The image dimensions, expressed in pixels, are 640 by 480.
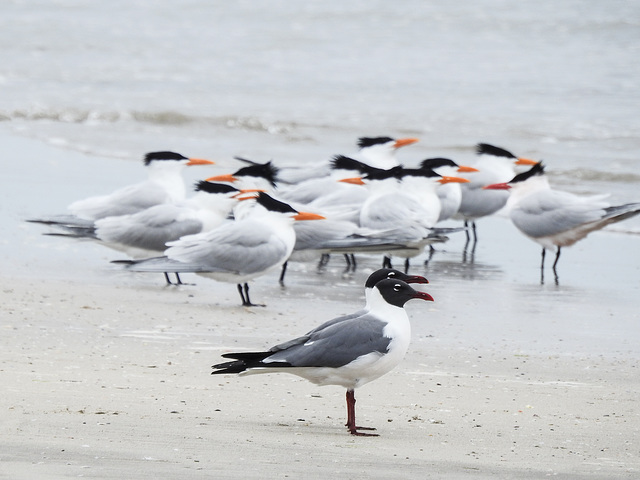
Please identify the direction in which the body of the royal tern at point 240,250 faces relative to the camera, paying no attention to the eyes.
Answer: to the viewer's right

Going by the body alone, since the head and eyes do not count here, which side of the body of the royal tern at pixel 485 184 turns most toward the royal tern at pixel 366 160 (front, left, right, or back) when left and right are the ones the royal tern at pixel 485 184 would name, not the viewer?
back

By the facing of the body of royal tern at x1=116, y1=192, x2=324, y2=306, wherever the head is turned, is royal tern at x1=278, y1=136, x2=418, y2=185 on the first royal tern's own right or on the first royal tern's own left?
on the first royal tern's own left

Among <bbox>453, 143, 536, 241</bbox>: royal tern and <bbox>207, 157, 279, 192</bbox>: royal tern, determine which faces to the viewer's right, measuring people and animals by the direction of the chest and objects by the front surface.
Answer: <bbox>453, 143, 536, 241</bbox>: royal tern

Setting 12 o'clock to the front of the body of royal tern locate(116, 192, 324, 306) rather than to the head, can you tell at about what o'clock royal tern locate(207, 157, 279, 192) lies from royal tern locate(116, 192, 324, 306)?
royal tern locate(207, 157, 279, 192) is roughly at 9 o'clock from royal tern locate(116, 192, 324, 306).

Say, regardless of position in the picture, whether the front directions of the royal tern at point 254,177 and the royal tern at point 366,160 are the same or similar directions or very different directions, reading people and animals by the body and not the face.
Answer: very different directions

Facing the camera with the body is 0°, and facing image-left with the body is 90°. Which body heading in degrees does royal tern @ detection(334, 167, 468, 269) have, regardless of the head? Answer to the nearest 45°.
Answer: approximately 270°

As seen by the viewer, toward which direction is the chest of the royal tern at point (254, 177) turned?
to the viewer's left

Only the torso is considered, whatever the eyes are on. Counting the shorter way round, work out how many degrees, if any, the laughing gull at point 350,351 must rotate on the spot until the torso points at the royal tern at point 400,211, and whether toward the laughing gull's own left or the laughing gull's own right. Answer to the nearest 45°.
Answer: approximately 90° to the laughing gull's own left

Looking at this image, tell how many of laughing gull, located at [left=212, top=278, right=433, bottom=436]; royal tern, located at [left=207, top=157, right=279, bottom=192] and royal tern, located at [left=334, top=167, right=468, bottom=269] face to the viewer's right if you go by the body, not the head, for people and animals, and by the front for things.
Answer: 2

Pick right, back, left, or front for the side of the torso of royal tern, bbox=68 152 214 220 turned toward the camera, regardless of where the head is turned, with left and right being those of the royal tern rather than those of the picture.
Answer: right

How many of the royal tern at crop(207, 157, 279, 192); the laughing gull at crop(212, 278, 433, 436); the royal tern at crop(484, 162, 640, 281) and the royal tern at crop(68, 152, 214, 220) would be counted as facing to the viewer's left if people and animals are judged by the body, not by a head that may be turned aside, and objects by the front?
2

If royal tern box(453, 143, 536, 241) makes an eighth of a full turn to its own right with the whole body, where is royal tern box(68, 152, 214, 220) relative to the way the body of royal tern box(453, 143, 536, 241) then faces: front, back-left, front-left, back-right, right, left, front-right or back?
right

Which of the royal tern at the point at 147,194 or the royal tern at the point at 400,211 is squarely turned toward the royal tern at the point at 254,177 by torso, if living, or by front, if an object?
the royal tern at the point at 147,194

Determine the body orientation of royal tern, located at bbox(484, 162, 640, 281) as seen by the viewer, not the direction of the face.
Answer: to the viewer's left

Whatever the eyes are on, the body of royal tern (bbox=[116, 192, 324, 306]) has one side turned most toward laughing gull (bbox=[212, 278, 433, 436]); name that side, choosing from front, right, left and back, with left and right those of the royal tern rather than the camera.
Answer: right

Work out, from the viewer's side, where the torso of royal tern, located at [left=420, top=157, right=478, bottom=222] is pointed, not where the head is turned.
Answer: to the viewer's right
